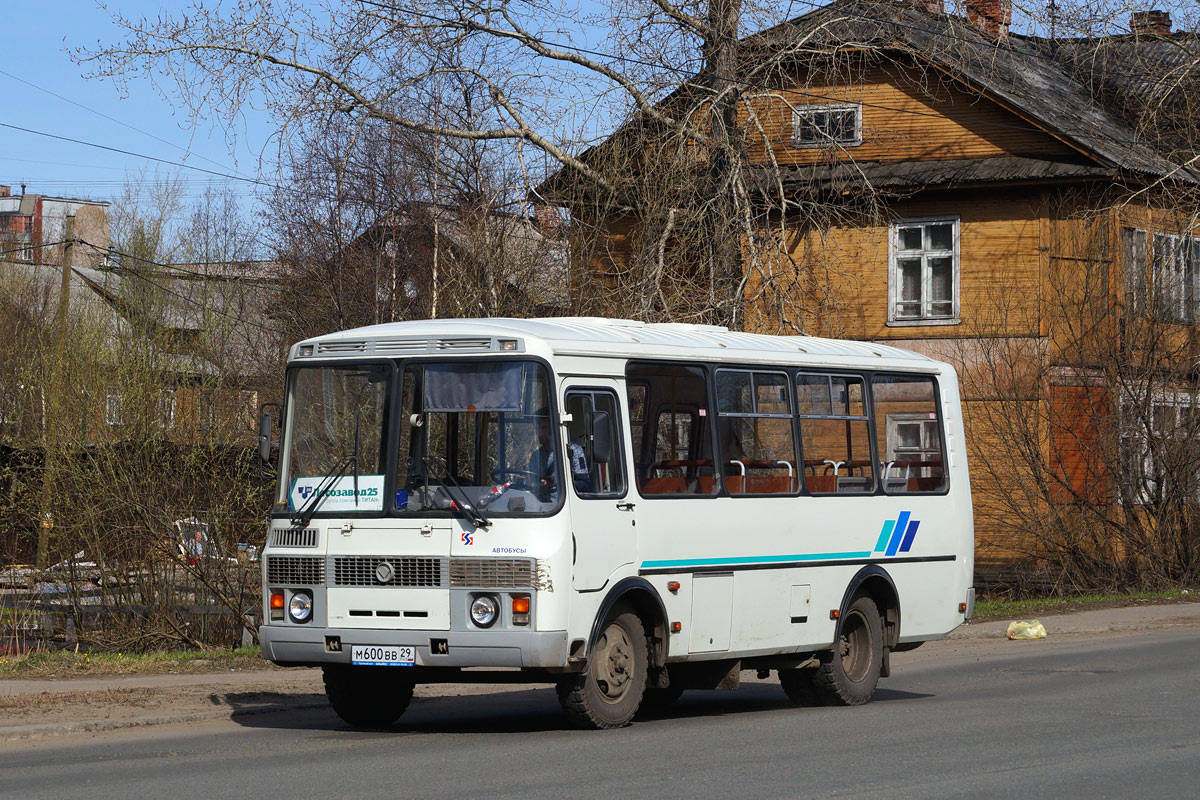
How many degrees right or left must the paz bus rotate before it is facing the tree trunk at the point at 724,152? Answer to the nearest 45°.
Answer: approximately 135° to its right

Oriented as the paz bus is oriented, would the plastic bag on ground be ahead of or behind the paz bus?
behind

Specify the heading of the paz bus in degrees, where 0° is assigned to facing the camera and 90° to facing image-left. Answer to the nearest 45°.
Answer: approximately 45°

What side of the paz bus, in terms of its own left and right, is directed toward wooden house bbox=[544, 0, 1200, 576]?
back

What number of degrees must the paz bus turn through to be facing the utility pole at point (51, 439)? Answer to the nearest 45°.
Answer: approximately 90° to its right
